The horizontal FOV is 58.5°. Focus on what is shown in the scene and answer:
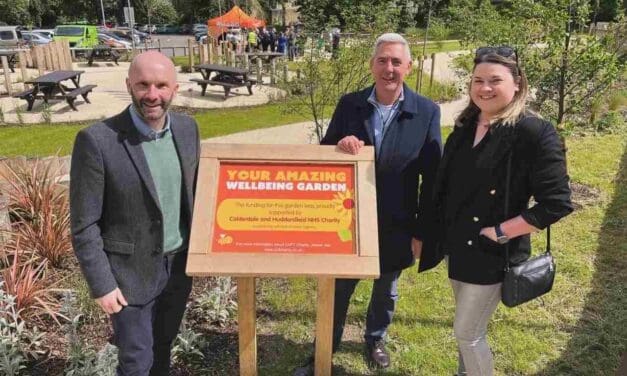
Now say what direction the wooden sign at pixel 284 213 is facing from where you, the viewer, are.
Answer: facing the viewer

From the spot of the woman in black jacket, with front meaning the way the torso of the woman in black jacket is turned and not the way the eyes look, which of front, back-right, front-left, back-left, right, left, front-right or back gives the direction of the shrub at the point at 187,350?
front-right

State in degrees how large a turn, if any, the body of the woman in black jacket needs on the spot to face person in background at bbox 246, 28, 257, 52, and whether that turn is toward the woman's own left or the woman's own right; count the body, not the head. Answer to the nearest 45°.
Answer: approximately 90° to the woman's own right

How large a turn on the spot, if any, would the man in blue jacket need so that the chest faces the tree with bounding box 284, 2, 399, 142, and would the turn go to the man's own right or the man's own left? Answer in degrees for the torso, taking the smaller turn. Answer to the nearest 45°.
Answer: approximately 180°

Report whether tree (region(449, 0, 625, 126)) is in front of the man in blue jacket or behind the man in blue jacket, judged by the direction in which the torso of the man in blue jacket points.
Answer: behind

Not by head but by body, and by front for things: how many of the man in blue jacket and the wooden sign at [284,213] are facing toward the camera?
2

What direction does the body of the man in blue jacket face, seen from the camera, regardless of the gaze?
toward the camera

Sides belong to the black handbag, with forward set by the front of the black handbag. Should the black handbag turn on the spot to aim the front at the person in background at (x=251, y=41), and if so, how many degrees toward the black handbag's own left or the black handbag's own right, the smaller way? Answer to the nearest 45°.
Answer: approximately 180°

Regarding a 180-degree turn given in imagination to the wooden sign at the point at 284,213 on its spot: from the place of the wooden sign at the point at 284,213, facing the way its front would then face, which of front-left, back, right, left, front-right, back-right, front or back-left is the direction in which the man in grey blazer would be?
left
